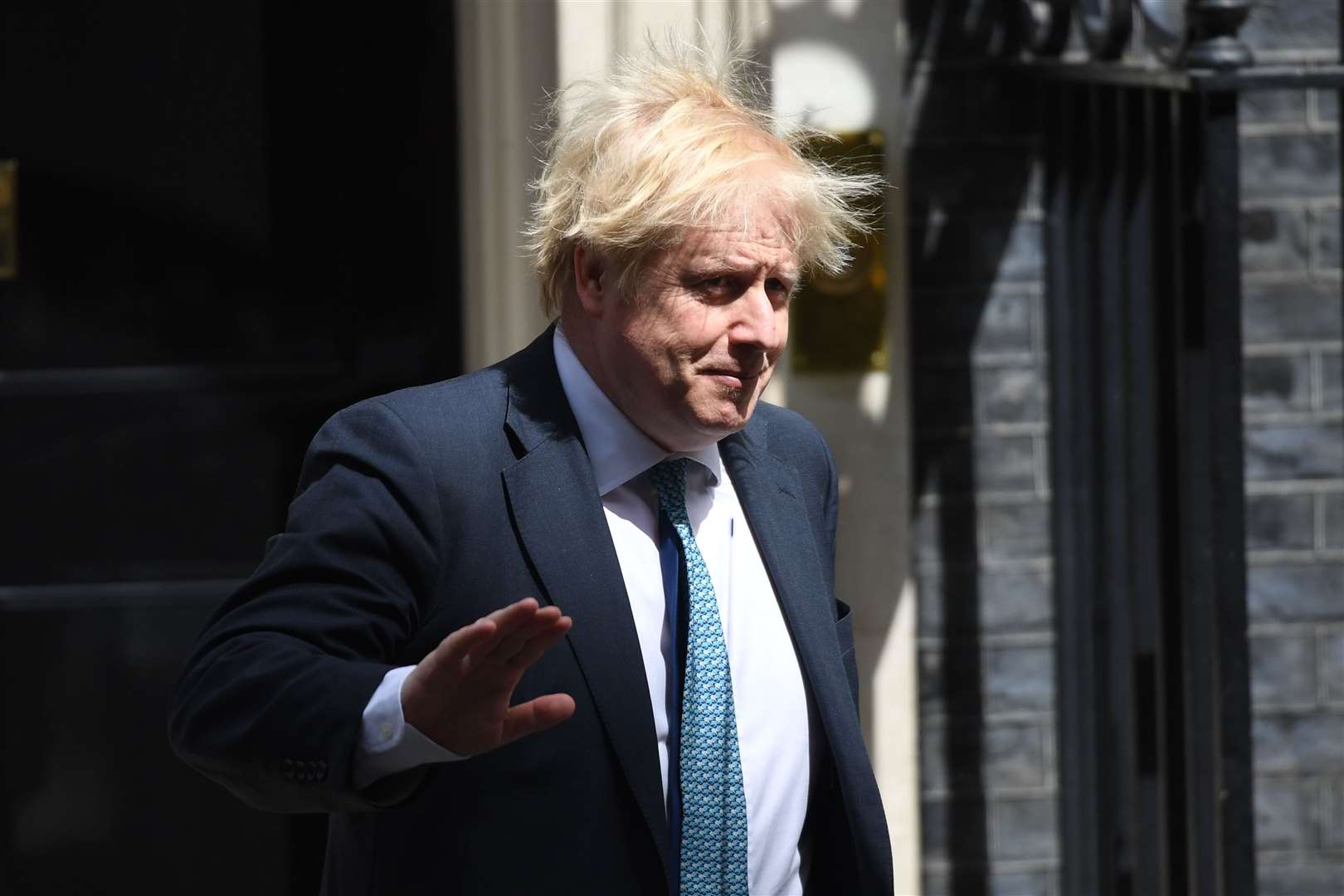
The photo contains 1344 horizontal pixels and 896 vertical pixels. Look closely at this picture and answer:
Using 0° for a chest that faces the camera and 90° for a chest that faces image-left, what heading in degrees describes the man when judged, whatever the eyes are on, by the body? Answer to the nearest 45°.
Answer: approximately 315°

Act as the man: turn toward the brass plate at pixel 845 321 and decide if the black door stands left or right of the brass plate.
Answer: left

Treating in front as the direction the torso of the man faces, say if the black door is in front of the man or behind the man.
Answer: behind

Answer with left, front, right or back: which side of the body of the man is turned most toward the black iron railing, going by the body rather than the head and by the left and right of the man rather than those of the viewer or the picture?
left

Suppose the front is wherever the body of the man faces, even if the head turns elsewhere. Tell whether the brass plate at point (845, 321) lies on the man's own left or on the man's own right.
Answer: on the man's own left

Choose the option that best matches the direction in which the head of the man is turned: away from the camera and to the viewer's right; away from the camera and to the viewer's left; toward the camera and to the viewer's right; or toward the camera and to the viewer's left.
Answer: toward the camera and to the viewer's right
